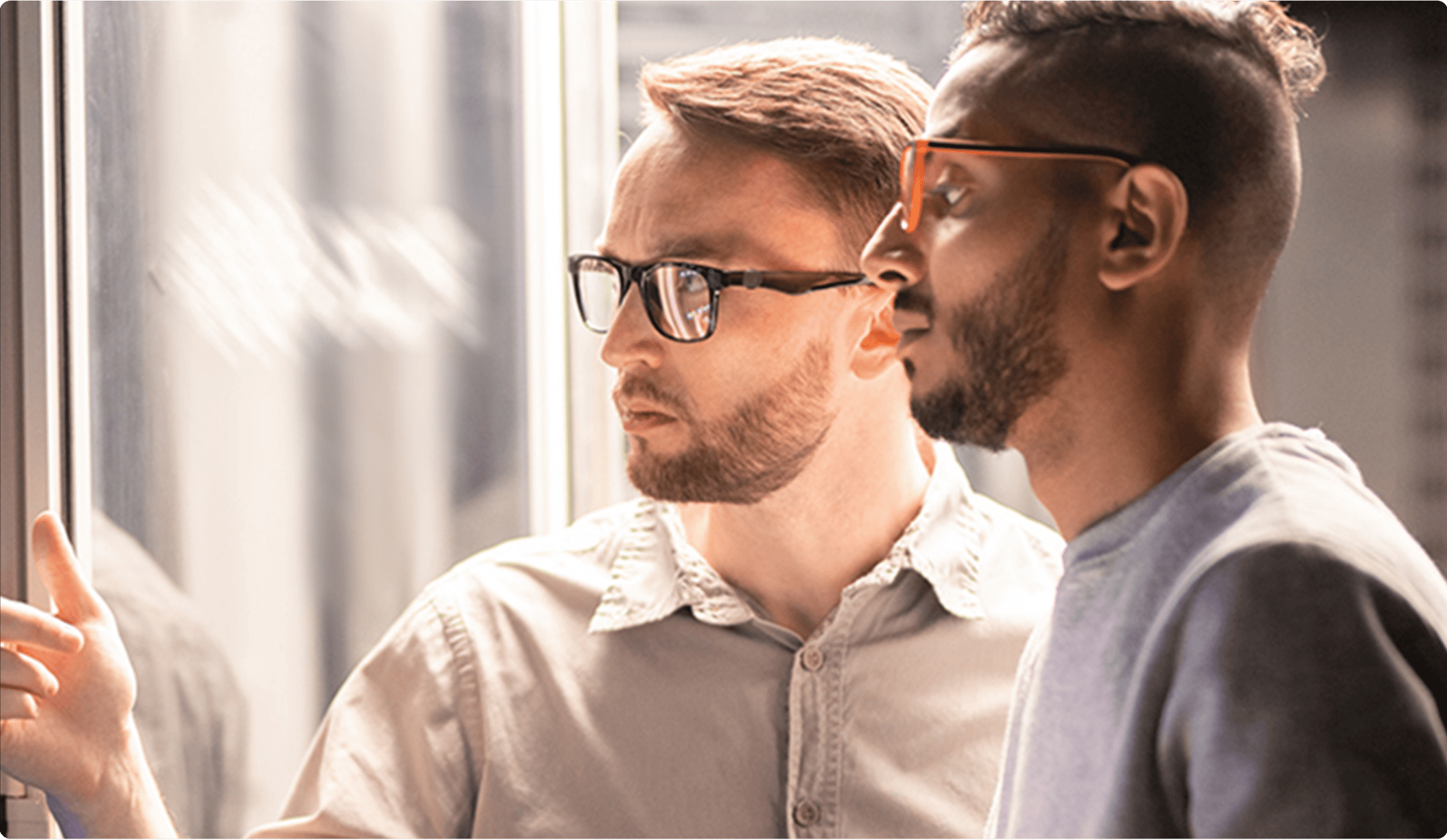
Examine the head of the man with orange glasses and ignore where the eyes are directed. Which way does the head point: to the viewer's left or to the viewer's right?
to the viewer's left

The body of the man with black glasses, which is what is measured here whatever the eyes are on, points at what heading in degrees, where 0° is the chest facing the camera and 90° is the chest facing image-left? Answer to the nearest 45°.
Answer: approximately 0°

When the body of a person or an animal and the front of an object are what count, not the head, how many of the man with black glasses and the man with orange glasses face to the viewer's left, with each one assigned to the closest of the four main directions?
1

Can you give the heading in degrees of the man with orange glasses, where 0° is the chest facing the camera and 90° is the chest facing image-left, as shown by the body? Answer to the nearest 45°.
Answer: approximately 90°

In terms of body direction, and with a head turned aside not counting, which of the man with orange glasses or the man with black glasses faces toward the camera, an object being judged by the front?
the man with black glasses
